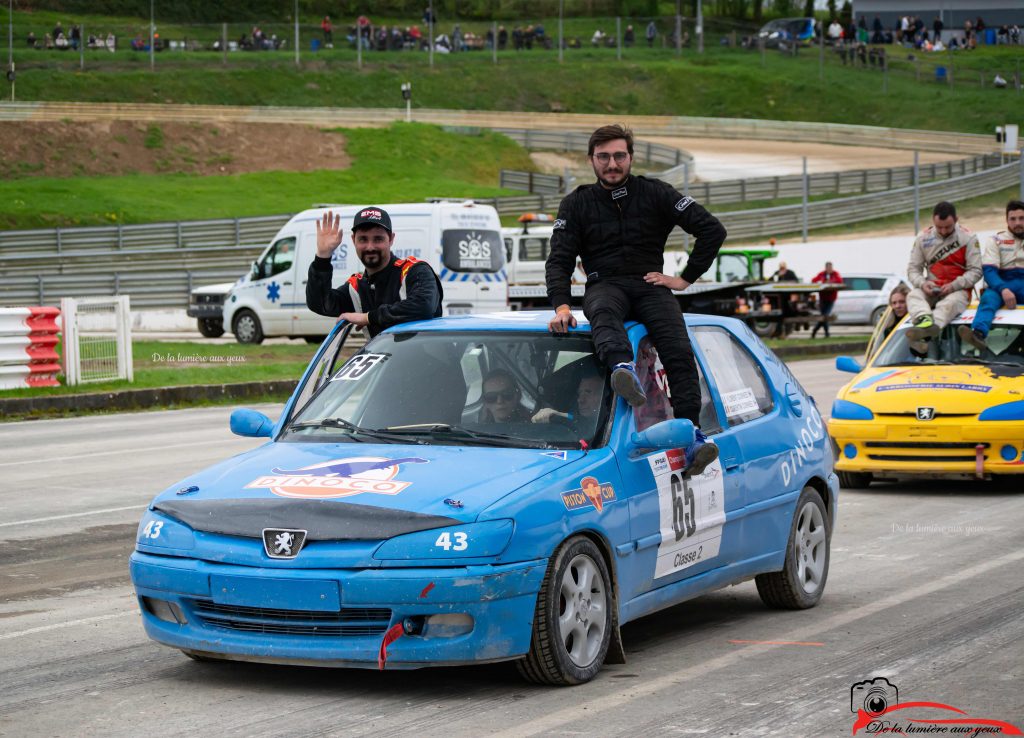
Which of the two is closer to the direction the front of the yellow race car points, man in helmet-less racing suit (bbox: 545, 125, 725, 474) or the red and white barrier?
the man in helmet-less racing suit

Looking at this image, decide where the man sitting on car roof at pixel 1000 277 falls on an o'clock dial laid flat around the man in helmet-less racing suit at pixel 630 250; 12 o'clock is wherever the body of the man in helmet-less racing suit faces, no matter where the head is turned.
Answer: The man sitting on car roof is roughly at 7 o'clock from the man in helmet-less racing suit.

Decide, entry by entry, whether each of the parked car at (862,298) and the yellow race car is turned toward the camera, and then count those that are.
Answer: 1

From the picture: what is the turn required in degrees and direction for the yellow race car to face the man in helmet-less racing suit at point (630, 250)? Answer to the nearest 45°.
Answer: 0° — it already faces them

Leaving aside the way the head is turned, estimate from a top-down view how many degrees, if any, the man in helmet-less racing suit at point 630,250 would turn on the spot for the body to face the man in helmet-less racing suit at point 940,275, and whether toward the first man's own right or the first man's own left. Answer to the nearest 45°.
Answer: approximately 135° to the first man's own left

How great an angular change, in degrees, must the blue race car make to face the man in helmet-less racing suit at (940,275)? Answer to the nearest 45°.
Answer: approximately 180°
